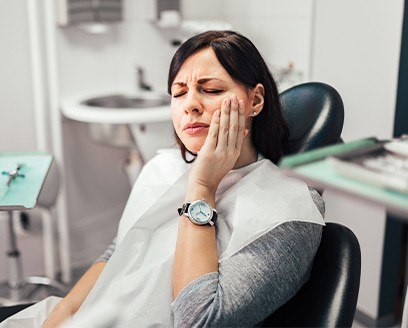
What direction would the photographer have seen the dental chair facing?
facing the viewer and to the left of the viewer

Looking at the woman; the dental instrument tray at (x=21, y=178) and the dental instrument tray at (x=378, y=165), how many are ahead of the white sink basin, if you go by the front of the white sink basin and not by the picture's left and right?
3

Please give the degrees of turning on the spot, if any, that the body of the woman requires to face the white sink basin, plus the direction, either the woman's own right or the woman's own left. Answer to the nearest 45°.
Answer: approximately 135° to the woman's own right

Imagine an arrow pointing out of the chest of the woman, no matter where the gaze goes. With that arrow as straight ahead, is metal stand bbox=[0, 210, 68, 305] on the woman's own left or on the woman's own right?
on the woman's own right

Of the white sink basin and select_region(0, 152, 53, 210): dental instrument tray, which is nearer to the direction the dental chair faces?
the dental instrument tray

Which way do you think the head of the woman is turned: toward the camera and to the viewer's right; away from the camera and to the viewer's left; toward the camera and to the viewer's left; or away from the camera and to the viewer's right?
toward the camera and to the viewer's left

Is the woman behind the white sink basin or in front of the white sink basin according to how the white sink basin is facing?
in front

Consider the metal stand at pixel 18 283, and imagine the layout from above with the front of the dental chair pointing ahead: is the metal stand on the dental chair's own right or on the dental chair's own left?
on the dental chair's own right

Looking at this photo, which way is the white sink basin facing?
toward the camera

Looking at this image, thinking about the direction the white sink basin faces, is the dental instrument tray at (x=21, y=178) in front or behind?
in front

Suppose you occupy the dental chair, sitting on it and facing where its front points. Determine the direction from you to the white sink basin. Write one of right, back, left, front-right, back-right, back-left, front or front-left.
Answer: right
